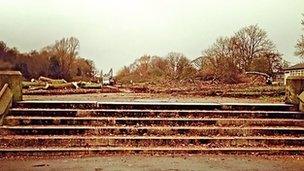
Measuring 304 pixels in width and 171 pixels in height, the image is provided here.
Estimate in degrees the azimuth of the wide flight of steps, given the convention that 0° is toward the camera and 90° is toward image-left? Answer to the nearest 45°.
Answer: approximately 0°
